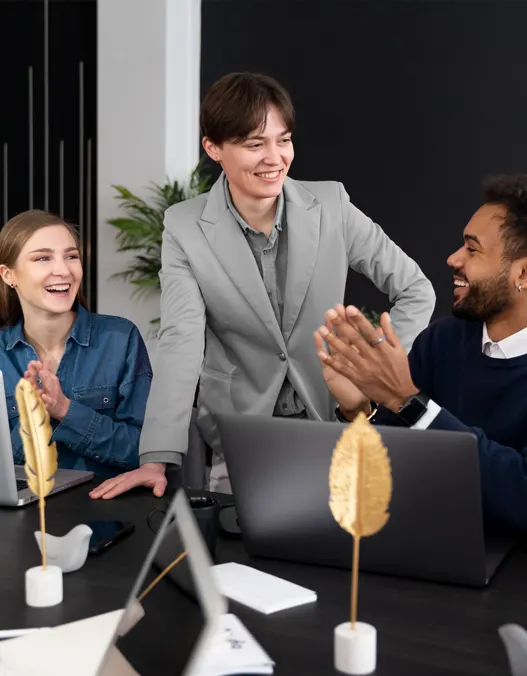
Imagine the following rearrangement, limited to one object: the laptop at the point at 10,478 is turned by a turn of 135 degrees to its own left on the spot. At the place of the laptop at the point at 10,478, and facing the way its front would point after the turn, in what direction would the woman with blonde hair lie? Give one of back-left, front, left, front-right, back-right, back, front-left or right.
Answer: right

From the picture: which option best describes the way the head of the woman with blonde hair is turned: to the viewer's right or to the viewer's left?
to the viewer's right

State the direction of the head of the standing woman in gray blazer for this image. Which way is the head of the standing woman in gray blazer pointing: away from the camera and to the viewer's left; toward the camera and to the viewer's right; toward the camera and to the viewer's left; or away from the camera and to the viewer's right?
toward the camera and to the viewer's right

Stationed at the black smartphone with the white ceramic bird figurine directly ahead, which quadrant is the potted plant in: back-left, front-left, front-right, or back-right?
back-right

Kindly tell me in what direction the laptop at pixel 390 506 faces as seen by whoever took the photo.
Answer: facing away from the viewer and to the right of the viewer

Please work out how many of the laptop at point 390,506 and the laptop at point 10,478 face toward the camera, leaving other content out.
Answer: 0

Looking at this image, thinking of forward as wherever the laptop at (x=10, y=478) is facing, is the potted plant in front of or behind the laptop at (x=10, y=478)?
in front

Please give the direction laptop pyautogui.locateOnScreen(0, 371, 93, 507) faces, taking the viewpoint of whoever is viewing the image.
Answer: facing away from the viewer and to the right of the viewer

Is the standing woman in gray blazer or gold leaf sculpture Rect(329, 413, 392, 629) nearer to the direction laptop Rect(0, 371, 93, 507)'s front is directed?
the standing woman in gray blazer

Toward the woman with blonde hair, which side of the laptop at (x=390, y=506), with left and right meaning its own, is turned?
left
